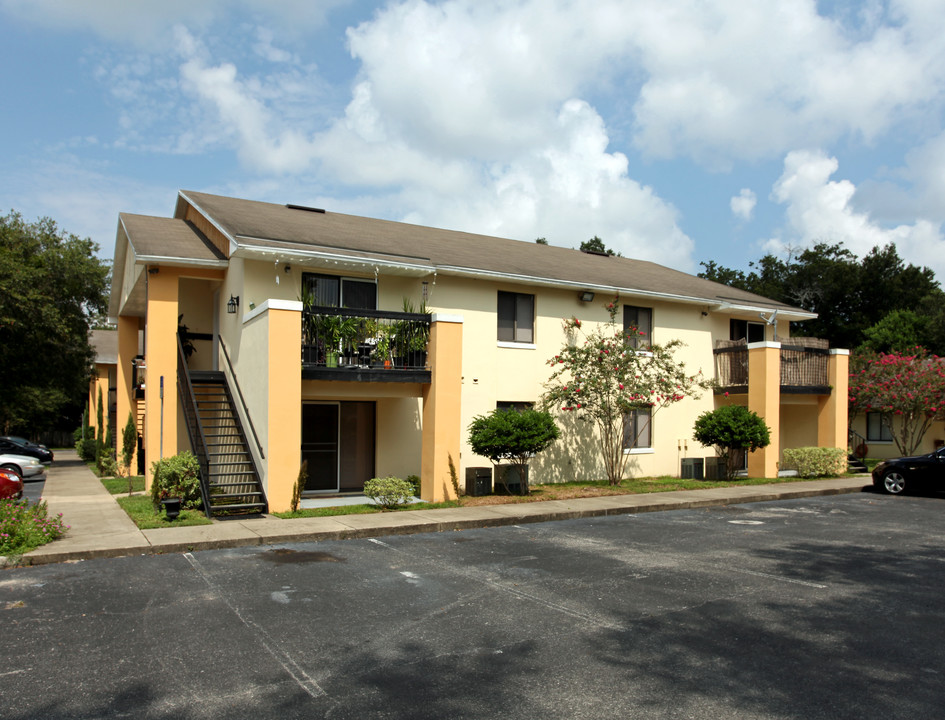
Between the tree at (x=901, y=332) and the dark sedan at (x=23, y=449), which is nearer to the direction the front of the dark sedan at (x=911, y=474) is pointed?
the dark sedan

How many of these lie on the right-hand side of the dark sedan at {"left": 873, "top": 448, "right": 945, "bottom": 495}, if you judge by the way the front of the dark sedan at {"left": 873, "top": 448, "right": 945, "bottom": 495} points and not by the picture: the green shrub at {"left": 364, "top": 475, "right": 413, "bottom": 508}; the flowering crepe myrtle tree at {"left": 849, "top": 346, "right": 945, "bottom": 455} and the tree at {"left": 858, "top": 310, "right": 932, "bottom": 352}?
2

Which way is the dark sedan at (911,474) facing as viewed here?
to the viewer's left

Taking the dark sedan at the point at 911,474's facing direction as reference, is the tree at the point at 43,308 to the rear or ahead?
ahead

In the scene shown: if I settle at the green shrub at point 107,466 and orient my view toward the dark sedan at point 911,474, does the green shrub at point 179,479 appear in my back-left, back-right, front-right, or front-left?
front-right

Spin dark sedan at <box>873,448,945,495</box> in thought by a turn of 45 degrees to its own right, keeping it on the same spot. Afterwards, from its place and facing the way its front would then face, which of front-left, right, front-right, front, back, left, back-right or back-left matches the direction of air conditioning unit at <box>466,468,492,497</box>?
left

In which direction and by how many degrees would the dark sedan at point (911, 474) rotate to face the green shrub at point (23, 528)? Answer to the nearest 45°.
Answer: approximately 45° to its left

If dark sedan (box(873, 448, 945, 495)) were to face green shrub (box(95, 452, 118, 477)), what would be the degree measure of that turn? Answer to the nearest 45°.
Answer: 0° — it already faces it

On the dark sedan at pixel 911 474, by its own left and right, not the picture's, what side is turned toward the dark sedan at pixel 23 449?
front

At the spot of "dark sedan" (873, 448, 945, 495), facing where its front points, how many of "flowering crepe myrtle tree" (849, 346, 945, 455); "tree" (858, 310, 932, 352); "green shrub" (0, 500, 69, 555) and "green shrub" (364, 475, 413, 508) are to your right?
2

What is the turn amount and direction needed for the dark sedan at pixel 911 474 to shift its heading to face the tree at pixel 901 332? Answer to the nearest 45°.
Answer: approximately 90° to its right

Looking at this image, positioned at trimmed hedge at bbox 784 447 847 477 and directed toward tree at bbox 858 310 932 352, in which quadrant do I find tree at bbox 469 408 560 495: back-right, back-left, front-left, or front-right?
back-left

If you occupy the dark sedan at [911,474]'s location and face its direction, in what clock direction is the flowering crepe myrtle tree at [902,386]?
The flowering crepe myrtle tree is roughly at 3 o'clock from the dark sedan.
